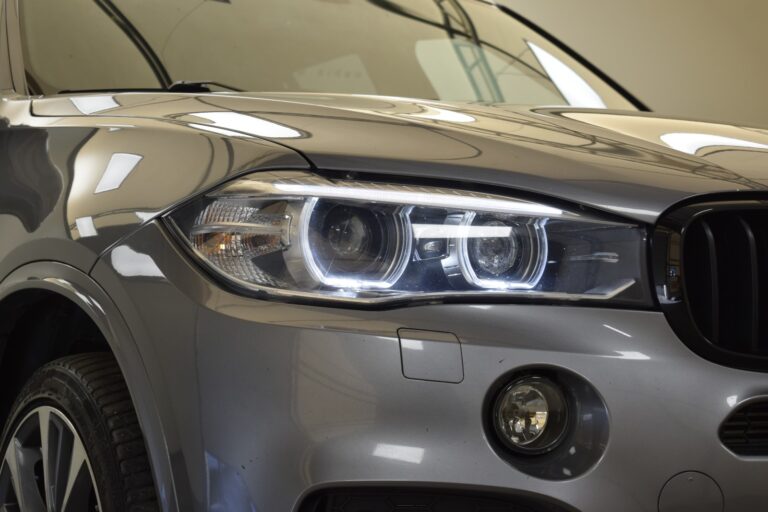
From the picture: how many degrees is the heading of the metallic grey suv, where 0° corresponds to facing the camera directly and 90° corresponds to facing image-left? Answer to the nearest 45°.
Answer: approximately 315°
